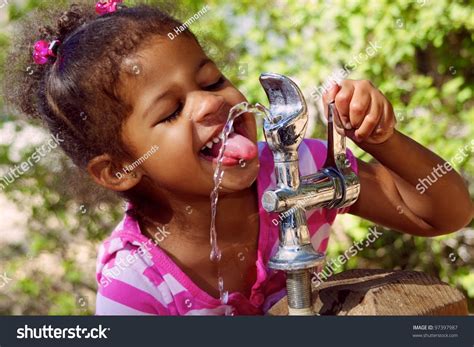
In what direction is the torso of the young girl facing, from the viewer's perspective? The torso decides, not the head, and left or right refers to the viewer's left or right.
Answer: facing the viewer and to the right of the viewer

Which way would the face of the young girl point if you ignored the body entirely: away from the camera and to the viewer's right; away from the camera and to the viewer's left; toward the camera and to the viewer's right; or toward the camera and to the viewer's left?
toward the camera and to the viewer's right
